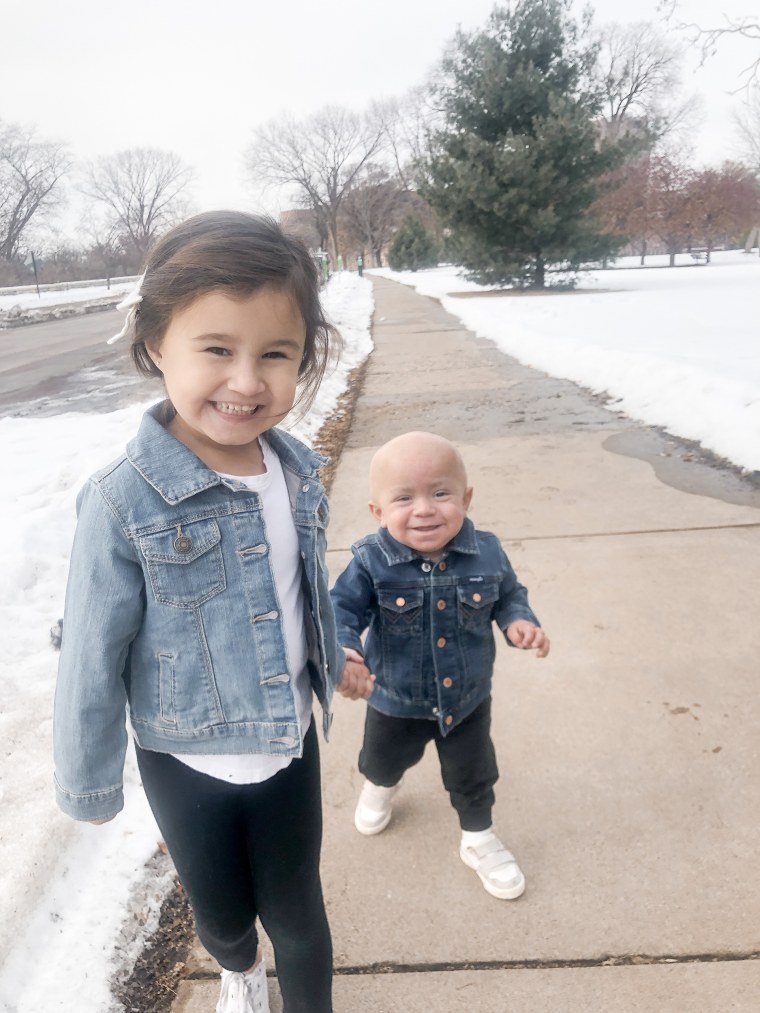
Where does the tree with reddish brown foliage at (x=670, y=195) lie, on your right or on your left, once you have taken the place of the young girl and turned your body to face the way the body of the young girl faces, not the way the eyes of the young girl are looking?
on your left

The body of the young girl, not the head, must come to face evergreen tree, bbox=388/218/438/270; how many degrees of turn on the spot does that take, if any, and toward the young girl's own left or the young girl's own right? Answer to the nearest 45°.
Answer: approximately 135° to the young girl's own left

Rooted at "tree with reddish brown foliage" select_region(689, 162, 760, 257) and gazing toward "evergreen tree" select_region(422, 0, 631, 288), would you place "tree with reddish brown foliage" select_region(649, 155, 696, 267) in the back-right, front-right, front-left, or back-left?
front-right

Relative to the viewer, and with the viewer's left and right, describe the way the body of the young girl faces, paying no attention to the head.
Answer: facing the viewer and to the right of the viewer

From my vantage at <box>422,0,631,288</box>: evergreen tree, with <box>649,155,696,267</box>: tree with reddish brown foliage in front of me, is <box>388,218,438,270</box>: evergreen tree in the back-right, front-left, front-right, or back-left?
front-left

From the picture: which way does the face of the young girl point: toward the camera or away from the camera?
toward the camera
